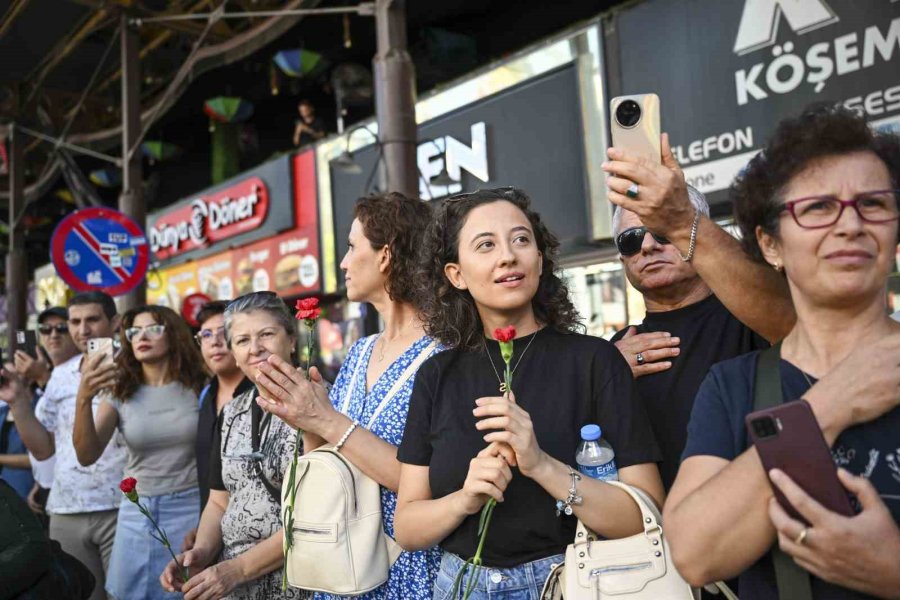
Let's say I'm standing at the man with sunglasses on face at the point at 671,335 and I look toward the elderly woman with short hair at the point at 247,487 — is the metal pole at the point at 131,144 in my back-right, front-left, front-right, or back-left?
front-right

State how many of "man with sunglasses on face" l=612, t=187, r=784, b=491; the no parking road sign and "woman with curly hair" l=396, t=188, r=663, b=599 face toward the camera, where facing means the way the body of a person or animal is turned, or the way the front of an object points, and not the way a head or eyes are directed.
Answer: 3

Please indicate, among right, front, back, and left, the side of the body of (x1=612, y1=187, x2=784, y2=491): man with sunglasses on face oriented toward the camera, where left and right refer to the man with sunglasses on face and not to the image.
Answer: front

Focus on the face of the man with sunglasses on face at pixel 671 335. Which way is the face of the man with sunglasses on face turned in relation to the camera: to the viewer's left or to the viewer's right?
to the viewer's left

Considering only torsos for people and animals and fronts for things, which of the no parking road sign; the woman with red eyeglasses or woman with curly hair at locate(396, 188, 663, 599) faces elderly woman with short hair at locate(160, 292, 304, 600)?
the no parking road sign

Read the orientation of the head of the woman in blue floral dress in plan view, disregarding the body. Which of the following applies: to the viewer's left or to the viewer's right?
to the viewer's left

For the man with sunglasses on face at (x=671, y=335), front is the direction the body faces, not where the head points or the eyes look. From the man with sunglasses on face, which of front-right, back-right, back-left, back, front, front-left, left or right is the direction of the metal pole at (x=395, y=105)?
back-right

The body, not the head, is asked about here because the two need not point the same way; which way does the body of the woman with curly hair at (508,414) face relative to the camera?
toward the camera

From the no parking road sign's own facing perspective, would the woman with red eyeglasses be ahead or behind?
ahead

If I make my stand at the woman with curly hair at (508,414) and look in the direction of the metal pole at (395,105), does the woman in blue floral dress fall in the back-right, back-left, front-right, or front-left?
front-left

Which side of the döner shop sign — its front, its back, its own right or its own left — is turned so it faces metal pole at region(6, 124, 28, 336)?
right

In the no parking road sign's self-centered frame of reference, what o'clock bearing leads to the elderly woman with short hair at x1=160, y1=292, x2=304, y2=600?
The elderly woman with short hair is roughly at 12 o'clock from the no parking road sign.
